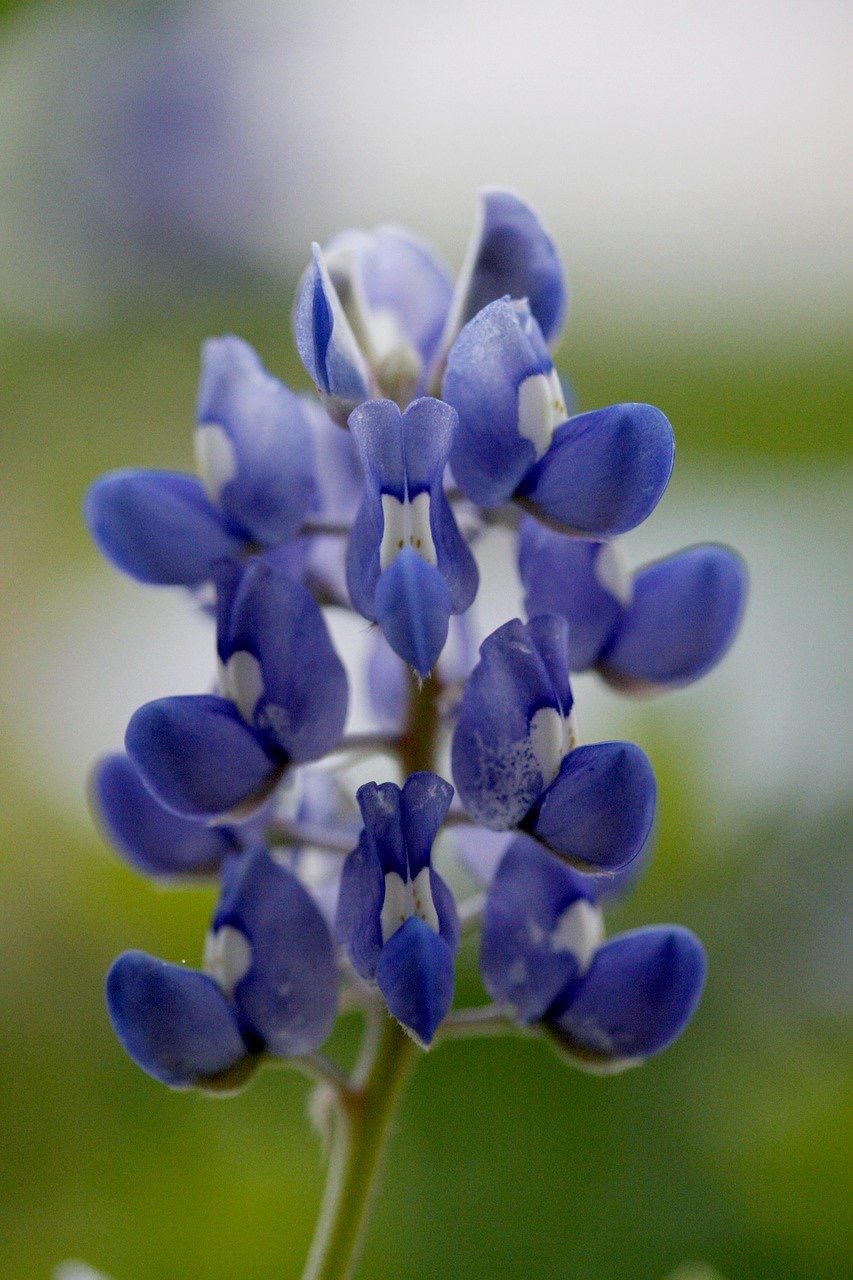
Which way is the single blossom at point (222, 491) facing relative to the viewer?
to the viewer's left

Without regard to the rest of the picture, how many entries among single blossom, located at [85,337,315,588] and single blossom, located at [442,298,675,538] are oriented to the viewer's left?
1

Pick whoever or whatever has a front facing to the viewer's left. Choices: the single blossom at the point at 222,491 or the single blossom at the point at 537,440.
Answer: the single blossom at the point at 222,491

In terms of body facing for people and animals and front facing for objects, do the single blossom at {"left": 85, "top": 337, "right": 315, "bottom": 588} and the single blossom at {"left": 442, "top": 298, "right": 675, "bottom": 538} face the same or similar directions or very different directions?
very different directions

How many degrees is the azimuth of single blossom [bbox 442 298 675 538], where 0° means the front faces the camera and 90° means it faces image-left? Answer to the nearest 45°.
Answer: approximately 270°
